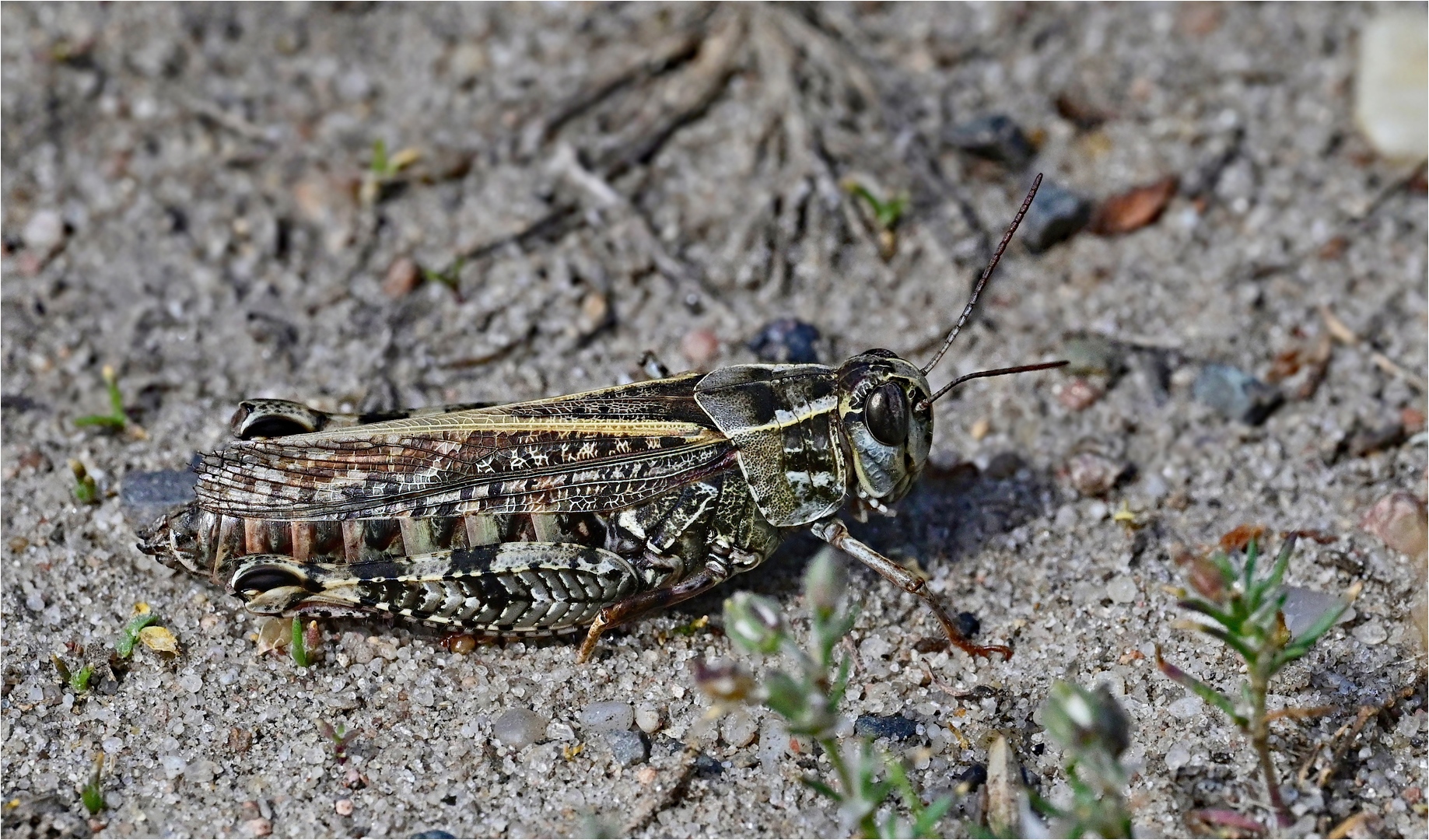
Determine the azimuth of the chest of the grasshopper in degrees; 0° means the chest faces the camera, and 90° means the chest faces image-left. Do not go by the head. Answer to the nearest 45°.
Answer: approximately 270°

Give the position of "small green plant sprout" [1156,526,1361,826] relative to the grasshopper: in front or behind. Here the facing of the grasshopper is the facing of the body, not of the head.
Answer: in front

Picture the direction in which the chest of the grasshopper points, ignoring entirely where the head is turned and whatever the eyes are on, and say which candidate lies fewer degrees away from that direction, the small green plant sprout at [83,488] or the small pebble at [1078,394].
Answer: the small pebble

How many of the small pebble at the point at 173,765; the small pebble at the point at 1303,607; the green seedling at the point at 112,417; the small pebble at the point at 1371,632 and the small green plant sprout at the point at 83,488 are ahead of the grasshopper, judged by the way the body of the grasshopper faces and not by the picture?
2

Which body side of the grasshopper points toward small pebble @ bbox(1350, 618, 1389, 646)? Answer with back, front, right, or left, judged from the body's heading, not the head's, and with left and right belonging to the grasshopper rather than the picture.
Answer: front

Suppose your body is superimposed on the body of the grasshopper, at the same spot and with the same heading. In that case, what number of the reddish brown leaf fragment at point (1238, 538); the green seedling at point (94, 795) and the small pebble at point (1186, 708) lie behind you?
1

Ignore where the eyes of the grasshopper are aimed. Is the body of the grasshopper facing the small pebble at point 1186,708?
yes

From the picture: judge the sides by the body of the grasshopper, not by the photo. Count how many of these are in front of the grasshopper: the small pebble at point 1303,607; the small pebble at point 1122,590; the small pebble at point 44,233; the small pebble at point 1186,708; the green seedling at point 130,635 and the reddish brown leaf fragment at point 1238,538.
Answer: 4

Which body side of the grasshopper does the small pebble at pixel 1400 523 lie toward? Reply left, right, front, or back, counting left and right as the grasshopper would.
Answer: front

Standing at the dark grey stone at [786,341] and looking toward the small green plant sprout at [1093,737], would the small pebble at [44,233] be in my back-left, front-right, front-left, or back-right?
back-right

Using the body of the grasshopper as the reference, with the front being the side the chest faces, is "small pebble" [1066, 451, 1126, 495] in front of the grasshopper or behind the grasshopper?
in front
